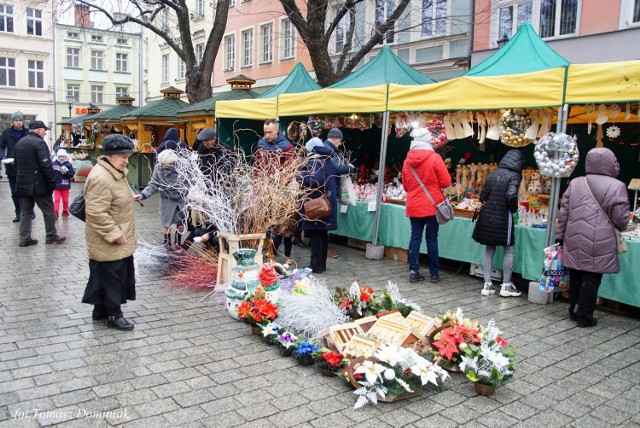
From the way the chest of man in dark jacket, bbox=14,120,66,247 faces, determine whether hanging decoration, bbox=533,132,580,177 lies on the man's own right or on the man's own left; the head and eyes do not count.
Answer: on the man's own right

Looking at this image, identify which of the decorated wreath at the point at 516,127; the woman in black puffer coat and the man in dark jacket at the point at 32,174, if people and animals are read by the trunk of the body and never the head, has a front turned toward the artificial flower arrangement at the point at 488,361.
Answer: the decorated wreath

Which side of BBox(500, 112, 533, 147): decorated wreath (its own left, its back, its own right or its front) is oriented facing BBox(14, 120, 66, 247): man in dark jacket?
right

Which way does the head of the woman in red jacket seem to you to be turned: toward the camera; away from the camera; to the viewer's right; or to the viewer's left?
away from the camera

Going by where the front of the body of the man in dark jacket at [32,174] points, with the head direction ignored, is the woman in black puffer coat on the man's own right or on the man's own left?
on the man's own right

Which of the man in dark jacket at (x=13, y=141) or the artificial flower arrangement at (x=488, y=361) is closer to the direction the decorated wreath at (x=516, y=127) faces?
the artificial flower arrangement

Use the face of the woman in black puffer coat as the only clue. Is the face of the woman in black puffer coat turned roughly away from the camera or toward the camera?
away from the camera

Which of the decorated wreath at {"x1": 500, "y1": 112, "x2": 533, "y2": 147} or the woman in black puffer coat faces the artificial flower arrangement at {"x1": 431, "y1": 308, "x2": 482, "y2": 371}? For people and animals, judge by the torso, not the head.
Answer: the decorated wreath

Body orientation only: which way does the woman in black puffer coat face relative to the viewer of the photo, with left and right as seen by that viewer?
facing away from the viewer and to the right of the viewer

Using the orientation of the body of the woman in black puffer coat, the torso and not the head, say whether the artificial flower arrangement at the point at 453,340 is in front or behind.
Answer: behind
